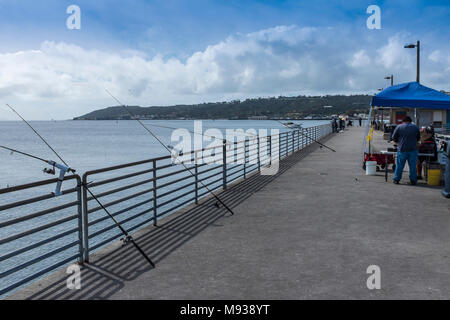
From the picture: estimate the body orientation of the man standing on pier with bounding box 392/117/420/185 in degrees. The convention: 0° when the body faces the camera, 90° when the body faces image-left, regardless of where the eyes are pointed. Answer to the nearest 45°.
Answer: approximately 180°
